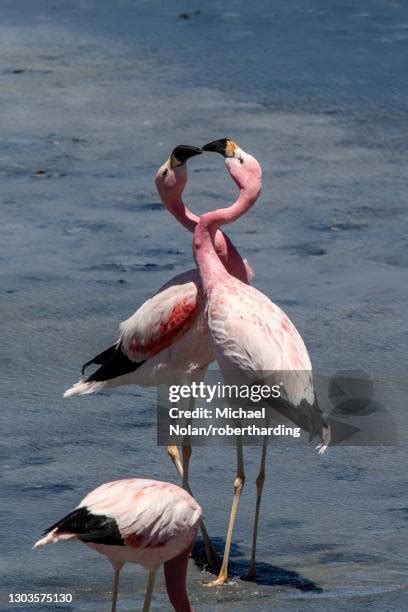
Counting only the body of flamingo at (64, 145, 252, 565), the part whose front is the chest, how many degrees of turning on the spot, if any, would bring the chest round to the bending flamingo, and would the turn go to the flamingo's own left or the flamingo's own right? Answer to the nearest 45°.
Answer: approximately 90° to the flamingo's own right

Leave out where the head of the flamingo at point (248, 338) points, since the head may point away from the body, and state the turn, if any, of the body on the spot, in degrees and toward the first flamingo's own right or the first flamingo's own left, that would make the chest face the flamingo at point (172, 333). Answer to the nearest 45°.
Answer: approximately 45° to the first flamingo's own right

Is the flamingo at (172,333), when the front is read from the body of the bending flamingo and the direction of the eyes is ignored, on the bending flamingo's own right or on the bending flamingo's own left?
on the bending flamingo's own left

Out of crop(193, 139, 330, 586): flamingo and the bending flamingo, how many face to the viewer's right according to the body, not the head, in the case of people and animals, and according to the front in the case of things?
1

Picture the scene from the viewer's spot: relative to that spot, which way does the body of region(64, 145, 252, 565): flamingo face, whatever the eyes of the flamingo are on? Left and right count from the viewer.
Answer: facing to the right of the viewer

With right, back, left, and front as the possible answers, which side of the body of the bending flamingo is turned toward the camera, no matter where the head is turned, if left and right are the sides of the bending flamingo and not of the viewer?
right

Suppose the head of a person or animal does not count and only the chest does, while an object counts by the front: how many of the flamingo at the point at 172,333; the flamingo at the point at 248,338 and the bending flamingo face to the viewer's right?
2

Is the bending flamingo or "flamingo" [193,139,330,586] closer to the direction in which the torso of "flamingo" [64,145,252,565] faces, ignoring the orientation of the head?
the flamingo

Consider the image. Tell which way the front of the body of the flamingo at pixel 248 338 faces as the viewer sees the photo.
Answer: to the viewer's left

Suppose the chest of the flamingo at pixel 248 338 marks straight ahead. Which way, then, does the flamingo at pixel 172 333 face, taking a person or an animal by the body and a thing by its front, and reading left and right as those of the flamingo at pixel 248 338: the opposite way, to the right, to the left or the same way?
the opposite way

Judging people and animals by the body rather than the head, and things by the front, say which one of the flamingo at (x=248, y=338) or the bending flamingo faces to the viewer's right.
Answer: the bending flamingo

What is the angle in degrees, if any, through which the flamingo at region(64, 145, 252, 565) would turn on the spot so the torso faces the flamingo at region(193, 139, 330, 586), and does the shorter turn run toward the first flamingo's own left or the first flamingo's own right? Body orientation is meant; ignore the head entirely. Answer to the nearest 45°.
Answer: approximately 45° to the first flamingo's own right

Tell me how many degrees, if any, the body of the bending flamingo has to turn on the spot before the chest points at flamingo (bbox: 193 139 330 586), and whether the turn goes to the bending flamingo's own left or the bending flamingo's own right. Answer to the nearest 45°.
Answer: approximately 45° to the bending flamingo's own left
